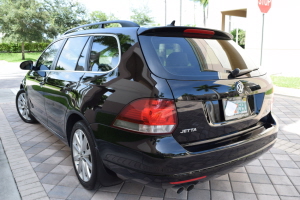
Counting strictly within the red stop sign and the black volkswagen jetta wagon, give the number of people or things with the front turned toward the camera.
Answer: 1

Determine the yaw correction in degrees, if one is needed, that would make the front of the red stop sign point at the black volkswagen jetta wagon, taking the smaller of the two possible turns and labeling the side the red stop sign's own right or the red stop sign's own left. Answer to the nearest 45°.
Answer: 0° — it already faces it

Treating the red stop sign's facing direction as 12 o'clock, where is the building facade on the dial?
The building facade is roughly at 6 o'clock from the red stop sign.

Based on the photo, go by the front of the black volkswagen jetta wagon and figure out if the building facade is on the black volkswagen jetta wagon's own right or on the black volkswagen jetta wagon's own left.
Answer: on the black volkswagen jetta wagon's own right

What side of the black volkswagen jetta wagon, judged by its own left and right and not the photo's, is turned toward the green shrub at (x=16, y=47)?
front

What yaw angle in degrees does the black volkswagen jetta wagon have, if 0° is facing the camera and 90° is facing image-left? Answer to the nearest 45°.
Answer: approximately 135°

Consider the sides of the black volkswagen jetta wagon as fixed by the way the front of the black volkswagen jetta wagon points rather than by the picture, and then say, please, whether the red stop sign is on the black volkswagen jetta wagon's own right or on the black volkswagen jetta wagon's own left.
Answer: on the black volkswagen jetta wagon's own right

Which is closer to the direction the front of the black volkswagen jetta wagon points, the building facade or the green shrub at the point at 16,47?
the green shrub

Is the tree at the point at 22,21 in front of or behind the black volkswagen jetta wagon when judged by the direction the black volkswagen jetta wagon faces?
in front

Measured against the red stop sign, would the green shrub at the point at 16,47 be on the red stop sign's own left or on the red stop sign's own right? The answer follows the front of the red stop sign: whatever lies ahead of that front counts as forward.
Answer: on the red stop sign's own right

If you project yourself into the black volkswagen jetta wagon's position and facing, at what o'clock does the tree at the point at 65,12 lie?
The tree is roughly at 1 o'clock from the black volkswagen jetta wagon.

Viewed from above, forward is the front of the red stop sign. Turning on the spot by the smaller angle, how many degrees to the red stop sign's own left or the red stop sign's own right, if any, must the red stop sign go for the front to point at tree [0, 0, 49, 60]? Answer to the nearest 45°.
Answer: approximately 135° to the red stop sign's own right
